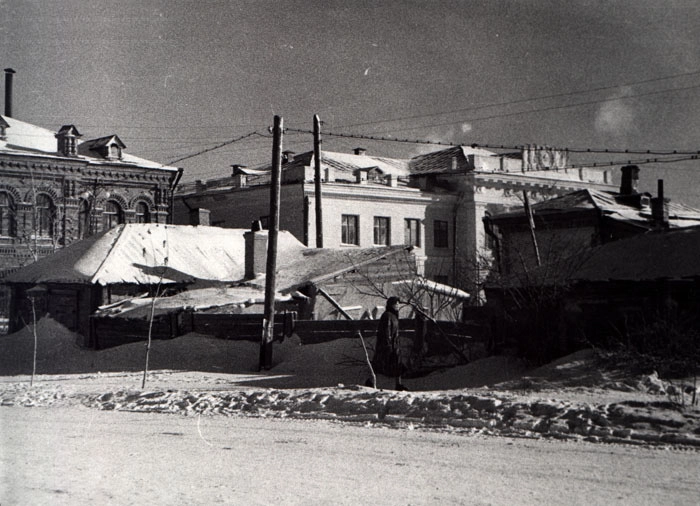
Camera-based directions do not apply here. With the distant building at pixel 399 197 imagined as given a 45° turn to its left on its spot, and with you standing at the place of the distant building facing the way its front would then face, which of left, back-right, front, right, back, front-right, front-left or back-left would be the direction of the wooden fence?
right

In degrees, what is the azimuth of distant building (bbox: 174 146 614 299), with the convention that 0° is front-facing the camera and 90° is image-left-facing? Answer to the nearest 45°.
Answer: approximately 315°

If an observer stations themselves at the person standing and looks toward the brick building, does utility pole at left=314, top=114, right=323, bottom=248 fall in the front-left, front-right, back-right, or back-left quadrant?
front-right

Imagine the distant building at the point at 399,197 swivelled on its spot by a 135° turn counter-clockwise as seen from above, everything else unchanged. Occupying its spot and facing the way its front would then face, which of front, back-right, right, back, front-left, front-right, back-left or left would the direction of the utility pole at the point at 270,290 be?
back
